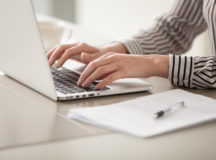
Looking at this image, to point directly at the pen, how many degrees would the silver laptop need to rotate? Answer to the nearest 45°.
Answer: approximately 90° to its right

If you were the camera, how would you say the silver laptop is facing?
facing away from the viewer and to the right of the viewer
